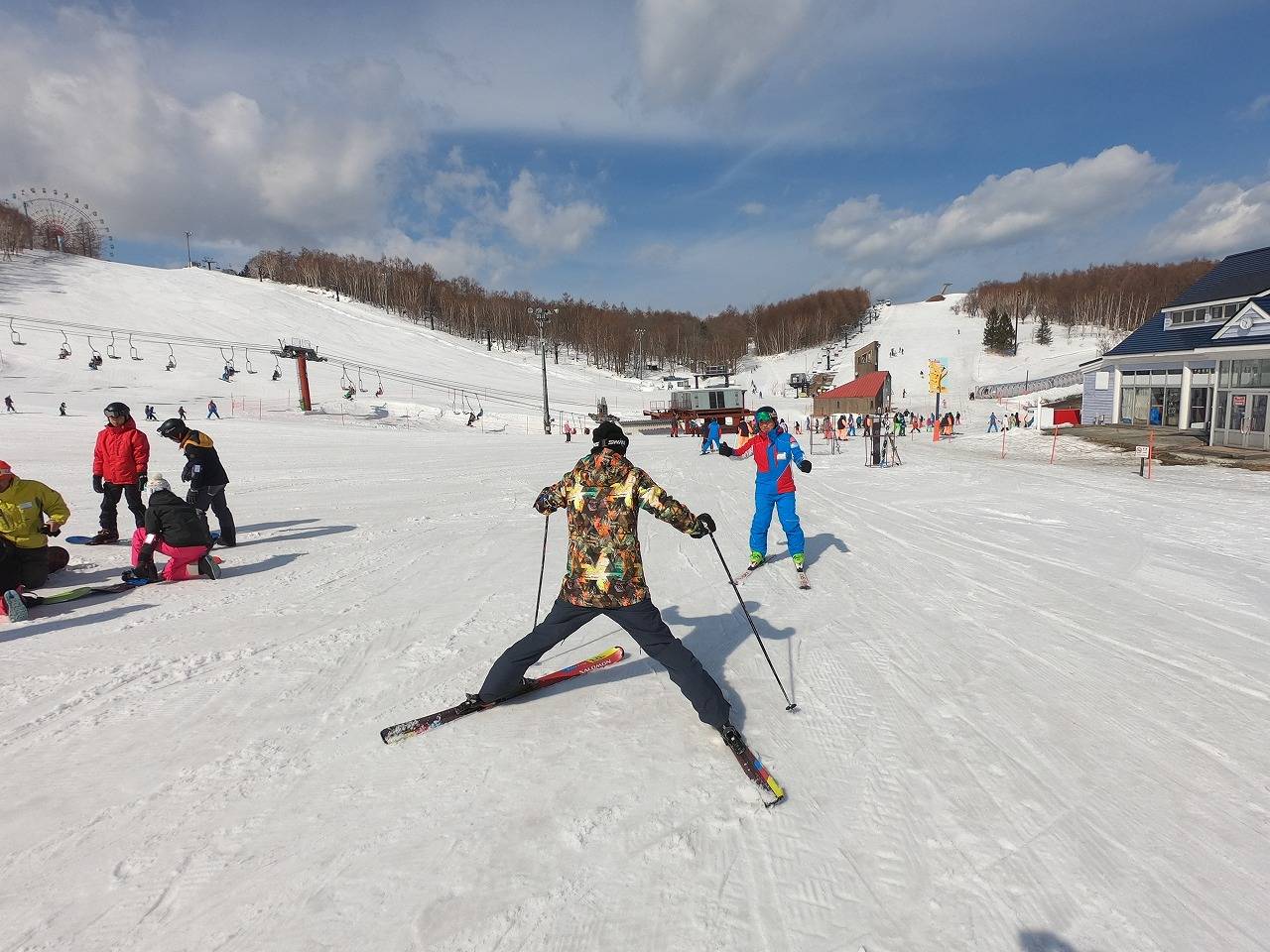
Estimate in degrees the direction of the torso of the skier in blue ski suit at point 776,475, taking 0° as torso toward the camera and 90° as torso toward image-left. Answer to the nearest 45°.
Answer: approximately 0°

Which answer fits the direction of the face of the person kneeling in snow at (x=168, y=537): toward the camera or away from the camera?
away from the camera

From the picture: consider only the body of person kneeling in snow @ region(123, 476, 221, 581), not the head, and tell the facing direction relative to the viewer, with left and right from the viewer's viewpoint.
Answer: facing away from the viewer and to the left of the viewer

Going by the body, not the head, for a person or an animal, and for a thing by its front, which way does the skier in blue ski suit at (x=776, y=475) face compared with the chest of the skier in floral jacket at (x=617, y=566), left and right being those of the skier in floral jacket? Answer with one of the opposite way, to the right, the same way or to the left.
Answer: the opposite way

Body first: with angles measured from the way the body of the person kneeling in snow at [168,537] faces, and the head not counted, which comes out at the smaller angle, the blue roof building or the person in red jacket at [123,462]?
the person in red jacket

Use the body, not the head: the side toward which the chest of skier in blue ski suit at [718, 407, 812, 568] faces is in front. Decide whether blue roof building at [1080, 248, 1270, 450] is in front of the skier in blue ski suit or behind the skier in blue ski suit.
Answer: behind

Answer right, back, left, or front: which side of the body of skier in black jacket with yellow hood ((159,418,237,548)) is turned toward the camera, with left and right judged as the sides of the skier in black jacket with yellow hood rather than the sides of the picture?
left

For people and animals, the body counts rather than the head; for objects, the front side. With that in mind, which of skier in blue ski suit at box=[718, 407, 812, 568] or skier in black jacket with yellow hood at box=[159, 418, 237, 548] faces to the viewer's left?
the skier in black jacket with yellow hood

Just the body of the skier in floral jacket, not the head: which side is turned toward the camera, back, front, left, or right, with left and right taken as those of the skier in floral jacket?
back

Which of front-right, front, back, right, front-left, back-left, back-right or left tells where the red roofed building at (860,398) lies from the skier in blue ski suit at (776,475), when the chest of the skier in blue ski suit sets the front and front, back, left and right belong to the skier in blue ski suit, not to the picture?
back

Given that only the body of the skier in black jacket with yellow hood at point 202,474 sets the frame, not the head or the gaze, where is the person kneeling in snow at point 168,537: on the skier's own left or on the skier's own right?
on the skier's own left

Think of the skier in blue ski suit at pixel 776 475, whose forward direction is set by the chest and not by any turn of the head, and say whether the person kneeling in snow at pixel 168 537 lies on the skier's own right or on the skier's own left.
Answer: on the skier's own right

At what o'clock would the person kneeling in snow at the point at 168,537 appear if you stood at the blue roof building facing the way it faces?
The person kneeling in snow is roughly at 11 o'clock from the blue roof building.
